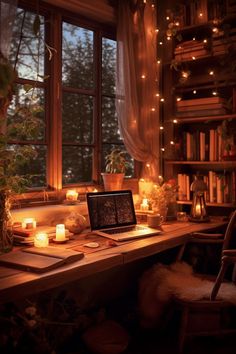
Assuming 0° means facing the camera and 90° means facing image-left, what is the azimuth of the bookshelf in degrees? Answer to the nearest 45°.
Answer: approximately 0°

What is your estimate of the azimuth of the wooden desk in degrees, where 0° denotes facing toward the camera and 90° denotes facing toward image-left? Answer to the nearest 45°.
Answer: approximately 315°

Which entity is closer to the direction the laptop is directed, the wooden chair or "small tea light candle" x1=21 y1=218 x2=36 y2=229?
the wooden chair

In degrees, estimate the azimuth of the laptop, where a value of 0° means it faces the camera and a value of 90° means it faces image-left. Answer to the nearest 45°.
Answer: approximately 315°

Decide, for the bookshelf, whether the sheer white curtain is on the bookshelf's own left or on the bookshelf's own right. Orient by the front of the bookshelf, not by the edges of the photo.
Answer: on the bookshelf's own right
